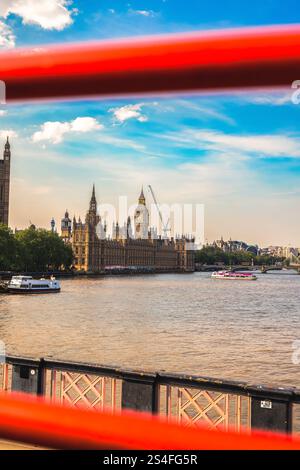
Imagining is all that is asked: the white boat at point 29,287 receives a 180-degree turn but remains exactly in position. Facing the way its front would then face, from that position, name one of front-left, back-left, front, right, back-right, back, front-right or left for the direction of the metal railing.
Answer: left

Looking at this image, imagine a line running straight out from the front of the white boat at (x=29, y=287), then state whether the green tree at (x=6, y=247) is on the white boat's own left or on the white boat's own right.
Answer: on the white boat's own left

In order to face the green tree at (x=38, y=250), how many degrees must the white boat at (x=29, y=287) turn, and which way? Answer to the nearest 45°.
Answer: approximately 90° to its left

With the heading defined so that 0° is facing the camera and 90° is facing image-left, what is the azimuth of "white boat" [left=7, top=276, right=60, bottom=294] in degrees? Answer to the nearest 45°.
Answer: approximately 270°
